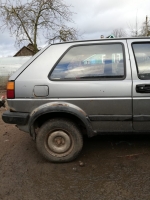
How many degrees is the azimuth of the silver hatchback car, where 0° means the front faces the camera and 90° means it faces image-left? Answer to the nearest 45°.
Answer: approximately 270°

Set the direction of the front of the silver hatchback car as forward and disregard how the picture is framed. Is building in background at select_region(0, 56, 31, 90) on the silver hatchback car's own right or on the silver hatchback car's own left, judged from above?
on the silver hatchback car's own left
